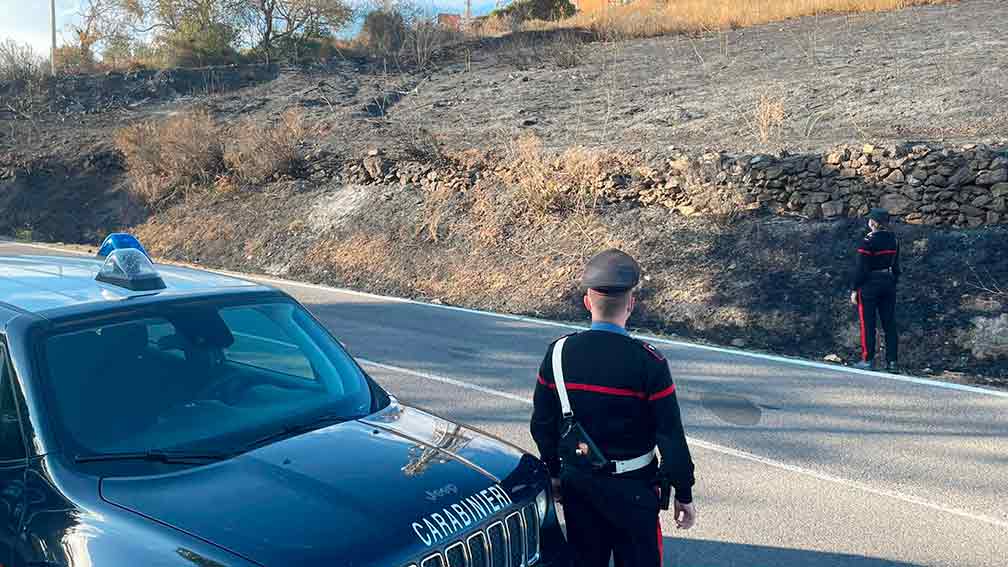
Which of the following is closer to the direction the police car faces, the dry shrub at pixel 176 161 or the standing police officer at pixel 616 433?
the standing police officer

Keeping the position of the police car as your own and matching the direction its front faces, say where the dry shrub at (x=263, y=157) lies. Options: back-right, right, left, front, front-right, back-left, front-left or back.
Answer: back-left

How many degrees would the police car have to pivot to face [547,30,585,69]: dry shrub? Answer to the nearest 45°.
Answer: approximately 135° to its left

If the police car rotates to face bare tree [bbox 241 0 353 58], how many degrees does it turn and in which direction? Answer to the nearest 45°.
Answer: approximately 135° to its left

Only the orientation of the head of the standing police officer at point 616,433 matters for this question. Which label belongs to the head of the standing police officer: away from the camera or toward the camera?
away from the camera

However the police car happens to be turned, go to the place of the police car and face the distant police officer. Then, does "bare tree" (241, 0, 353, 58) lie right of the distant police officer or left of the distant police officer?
left

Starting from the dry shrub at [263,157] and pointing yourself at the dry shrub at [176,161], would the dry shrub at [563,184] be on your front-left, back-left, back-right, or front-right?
back-left

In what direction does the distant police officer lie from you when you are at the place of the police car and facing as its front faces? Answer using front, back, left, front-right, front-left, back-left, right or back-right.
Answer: left

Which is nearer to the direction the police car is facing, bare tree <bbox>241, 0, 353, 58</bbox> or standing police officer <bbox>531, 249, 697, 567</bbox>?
the standing police officer

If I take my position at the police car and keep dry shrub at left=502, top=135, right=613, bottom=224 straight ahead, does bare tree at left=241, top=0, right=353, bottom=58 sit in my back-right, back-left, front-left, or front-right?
front-left

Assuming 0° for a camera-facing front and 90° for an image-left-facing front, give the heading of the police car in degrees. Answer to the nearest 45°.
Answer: approximately 315°
